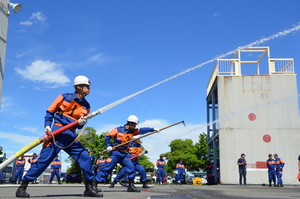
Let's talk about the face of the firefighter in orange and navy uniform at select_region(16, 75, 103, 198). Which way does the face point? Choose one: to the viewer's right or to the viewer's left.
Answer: to the viewer's right

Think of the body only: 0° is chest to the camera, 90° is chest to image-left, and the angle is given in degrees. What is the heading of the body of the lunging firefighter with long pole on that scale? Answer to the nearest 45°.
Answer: approximately 315°

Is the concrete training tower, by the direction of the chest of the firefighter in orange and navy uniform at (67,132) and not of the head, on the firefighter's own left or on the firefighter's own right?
on the firefighter's own left

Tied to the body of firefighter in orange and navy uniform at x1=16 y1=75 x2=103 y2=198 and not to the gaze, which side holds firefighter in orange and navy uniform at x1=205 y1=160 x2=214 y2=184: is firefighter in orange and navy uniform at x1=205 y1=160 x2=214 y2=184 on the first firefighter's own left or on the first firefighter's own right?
on the first firefighter's own left

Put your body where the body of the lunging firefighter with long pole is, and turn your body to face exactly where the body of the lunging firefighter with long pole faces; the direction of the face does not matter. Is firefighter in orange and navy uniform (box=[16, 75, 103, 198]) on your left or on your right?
on your right
